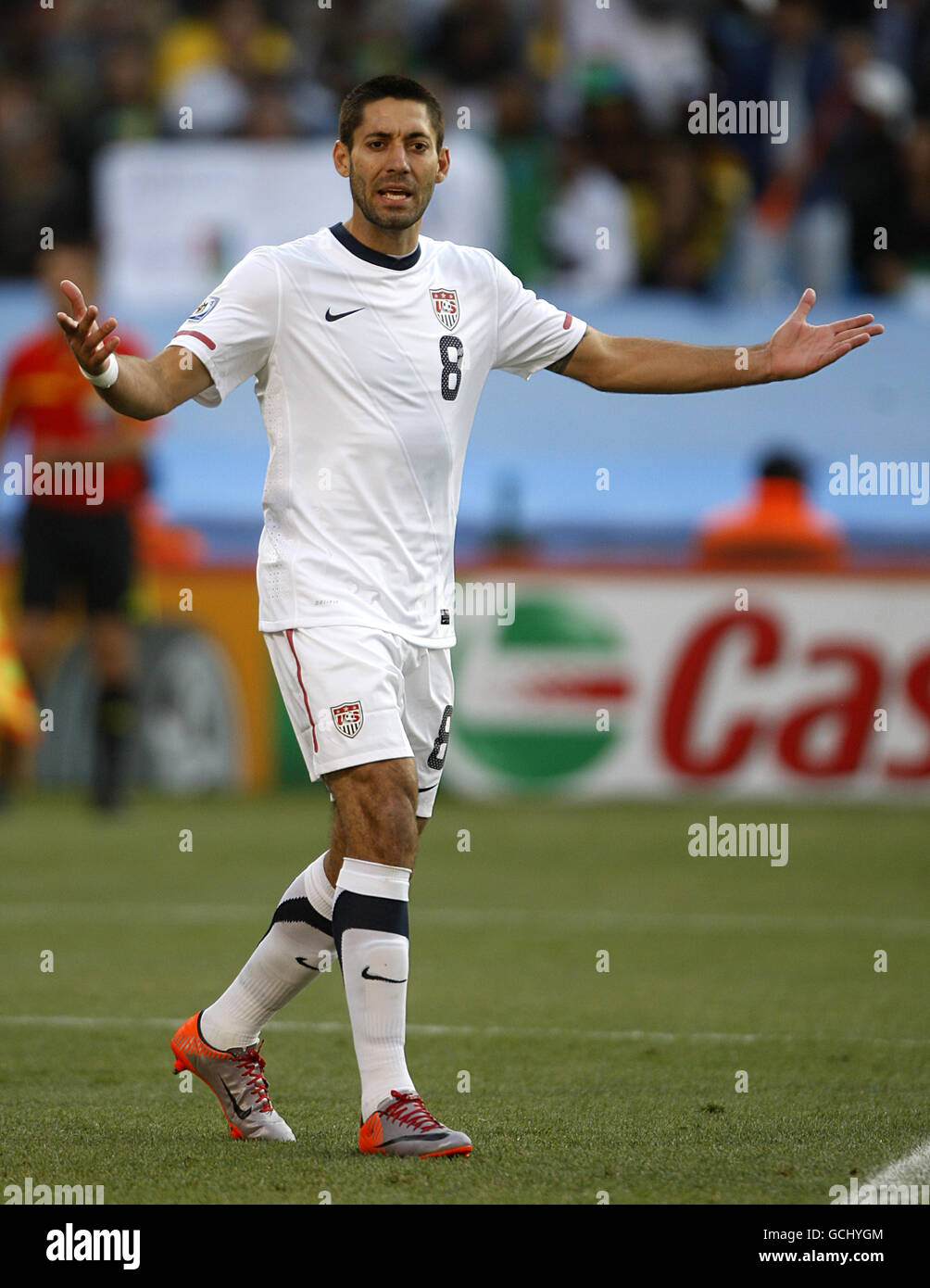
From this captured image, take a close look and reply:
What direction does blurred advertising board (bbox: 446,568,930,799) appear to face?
toward the camera

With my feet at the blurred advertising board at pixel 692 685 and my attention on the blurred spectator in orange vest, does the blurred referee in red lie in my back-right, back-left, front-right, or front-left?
back-left

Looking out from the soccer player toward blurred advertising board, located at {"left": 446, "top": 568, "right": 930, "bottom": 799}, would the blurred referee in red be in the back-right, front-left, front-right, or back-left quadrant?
front-left

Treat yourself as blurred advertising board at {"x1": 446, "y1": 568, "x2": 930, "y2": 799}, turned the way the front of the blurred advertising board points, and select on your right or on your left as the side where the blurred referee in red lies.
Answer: on your right

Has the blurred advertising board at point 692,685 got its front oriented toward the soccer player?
yes

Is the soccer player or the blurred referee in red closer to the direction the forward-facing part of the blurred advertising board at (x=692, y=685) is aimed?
the soccer player
